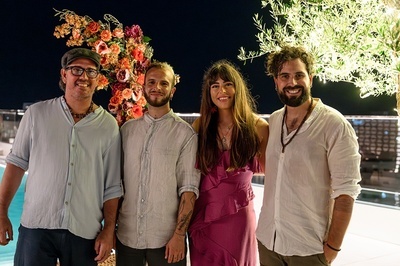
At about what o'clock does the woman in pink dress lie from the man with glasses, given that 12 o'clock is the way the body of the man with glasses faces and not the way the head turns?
The woman in pink dress is roughly at 9 o'clock from the man with glasses.

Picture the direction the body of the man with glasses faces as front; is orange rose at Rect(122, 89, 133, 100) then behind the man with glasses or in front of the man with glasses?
behind

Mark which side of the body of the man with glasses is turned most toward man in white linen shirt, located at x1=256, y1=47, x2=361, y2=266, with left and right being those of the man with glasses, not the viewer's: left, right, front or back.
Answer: left

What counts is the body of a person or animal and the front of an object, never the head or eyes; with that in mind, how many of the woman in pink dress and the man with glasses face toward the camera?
2

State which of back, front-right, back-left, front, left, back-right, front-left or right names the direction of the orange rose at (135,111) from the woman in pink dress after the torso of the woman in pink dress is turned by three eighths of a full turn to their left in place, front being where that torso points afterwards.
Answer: left

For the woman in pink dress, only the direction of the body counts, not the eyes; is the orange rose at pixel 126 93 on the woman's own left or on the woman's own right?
on the woman's own right

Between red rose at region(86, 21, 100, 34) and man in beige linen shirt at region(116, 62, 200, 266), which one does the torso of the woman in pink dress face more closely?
the man in beige linen shirt
